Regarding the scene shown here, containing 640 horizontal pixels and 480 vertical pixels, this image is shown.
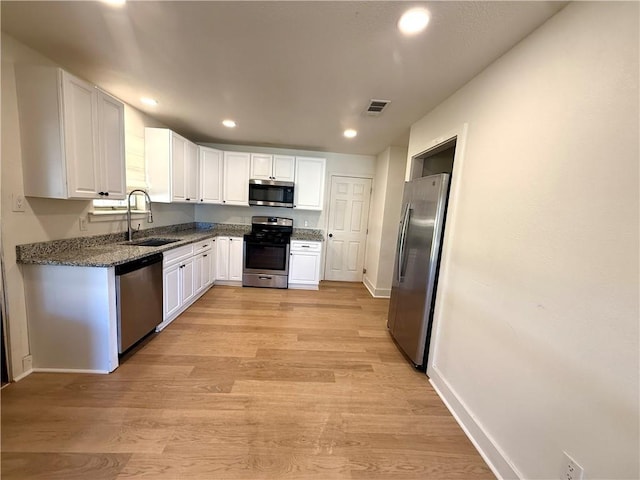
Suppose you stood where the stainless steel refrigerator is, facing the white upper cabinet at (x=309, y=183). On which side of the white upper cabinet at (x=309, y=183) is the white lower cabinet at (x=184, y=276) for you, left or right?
left

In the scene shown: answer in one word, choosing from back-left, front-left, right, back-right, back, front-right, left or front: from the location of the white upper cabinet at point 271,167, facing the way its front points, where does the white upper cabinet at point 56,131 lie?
front-right

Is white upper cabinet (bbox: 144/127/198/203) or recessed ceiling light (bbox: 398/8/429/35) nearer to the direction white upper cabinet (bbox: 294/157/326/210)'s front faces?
the recessed ceiling light

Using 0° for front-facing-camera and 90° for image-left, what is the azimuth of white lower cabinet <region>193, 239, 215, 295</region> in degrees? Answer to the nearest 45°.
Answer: approximately 315°

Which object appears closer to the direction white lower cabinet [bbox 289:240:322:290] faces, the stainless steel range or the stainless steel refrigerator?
the stainless steel refrigerator

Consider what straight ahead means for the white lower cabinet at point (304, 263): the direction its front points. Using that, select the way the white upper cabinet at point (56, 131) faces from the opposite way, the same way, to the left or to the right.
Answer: to the left

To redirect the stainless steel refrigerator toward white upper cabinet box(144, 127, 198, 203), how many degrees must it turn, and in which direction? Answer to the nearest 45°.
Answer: approximately 45° to its right

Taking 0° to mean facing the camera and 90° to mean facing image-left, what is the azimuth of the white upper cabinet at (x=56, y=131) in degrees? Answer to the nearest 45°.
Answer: approximately 315°
